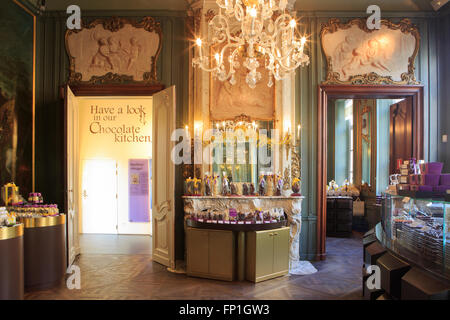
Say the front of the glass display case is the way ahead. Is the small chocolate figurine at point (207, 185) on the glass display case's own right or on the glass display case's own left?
on the glass display case's own right

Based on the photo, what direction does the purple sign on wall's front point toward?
toward the camera

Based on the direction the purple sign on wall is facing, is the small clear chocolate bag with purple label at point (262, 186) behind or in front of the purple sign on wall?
in front

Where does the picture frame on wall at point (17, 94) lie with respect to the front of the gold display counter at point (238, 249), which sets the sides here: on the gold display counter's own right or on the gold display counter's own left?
on the gold display counter's own right

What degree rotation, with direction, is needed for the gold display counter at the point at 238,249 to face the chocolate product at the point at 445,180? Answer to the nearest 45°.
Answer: approximately 45° to its left

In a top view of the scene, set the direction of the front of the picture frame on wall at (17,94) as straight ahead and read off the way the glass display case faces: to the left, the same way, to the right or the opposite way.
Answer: the opposite way

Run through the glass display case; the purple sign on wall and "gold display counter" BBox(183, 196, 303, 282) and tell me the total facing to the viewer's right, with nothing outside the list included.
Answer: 0

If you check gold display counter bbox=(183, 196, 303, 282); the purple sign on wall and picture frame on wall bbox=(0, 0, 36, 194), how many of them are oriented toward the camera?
2

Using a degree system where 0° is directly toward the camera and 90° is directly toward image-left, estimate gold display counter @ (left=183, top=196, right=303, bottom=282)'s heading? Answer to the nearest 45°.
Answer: approximately 0°

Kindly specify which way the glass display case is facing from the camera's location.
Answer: facing the viewer and to the left of the viewer

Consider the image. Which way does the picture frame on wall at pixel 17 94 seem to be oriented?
to the viewer's right

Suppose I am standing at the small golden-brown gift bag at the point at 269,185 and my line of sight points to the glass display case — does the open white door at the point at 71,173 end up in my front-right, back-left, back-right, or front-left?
back-right

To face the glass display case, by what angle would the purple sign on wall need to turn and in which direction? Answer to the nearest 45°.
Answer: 0° — it already faces it

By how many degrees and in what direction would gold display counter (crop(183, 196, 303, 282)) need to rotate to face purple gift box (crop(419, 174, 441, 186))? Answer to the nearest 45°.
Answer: approximately 45° to its left
